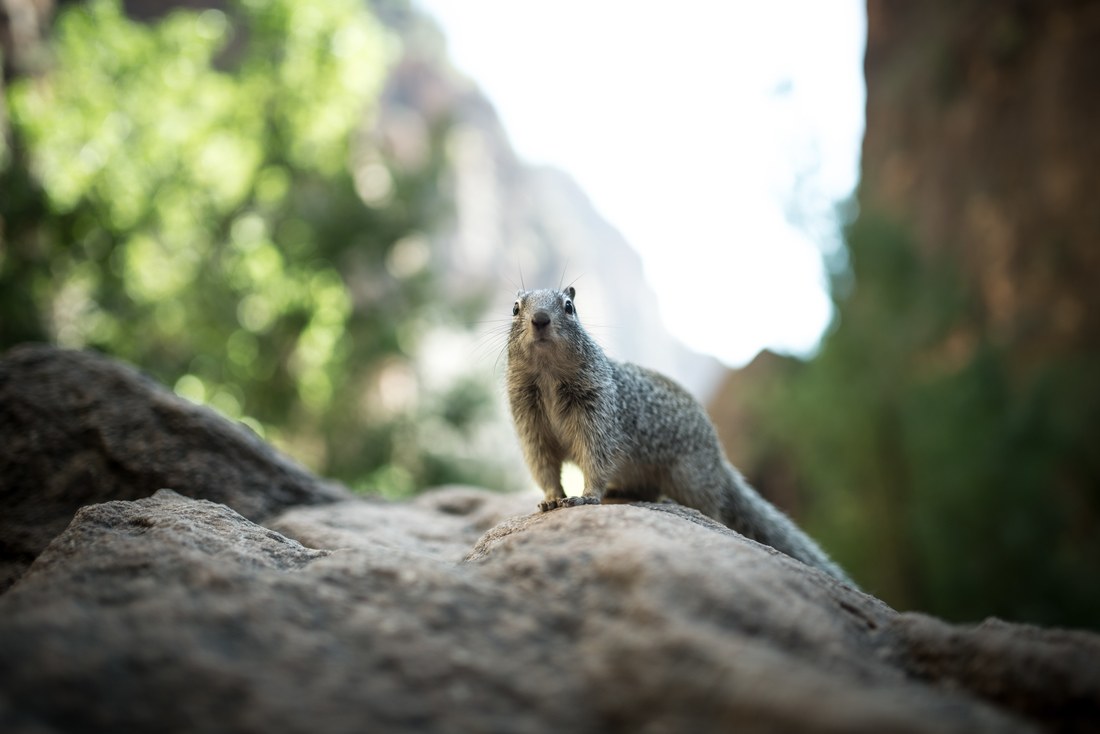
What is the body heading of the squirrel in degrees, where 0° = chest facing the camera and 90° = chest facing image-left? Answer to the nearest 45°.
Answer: approximately 45°

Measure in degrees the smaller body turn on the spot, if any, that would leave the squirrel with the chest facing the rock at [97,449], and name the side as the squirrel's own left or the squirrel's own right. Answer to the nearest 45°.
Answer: approximately 45° to the squirrel's own right
